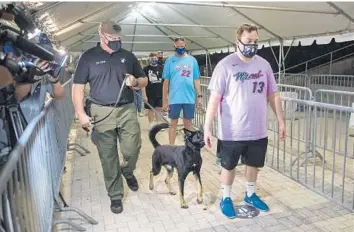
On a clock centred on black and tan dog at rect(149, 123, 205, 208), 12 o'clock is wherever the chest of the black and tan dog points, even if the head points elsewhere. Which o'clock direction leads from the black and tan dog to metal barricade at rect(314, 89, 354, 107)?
The metal barricade is roughly at 9 o'clock from the black and tan dog.

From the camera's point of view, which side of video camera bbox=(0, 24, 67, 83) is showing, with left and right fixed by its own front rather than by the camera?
right

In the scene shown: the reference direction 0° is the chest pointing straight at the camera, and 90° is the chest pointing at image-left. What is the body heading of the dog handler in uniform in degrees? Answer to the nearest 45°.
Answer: approximately 0°

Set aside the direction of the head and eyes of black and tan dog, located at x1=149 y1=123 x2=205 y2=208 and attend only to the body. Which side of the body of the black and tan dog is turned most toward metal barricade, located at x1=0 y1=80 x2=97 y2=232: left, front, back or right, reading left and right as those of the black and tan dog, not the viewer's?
right

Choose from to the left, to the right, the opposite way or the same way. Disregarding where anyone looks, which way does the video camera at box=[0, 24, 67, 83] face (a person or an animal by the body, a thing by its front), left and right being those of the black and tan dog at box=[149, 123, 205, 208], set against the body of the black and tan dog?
to the left

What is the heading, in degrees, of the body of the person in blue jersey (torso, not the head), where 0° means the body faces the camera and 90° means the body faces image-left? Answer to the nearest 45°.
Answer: approximately 0°
